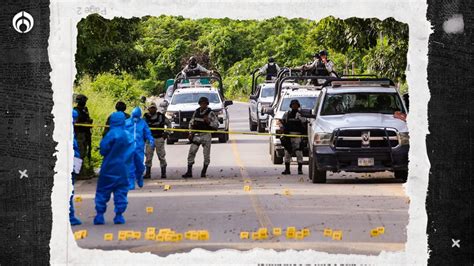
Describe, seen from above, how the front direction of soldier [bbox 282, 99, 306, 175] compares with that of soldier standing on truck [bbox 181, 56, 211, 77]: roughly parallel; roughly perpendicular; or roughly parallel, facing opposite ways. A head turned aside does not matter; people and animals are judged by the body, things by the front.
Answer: roughly parallel

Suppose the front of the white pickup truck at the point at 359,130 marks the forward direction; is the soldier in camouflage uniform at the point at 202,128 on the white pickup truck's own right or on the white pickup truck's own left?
on the white pickup truck's own right

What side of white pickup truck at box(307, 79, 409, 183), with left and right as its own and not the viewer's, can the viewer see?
front

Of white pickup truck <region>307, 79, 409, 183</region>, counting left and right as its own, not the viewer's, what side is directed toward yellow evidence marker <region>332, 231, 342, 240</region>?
front

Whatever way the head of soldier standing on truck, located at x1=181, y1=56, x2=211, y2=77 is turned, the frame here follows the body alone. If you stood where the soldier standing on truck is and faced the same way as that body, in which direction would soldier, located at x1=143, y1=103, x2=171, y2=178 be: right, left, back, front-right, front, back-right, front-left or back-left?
front

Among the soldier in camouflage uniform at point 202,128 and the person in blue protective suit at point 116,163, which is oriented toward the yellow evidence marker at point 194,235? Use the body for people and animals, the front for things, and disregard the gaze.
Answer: the soldier in camouflage uniform

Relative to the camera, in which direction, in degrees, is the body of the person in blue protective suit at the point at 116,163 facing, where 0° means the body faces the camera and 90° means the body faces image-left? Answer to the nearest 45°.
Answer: approximately 180°

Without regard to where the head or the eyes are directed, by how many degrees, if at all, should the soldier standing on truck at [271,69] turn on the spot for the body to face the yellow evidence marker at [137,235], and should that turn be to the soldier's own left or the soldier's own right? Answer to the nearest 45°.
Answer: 0° — they already face it

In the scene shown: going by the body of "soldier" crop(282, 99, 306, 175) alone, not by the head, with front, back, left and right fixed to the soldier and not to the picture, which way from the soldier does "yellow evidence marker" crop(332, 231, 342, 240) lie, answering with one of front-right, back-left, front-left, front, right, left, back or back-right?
front

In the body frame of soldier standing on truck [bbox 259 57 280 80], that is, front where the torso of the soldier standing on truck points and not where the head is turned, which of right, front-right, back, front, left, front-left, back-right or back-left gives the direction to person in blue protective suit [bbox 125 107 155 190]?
front

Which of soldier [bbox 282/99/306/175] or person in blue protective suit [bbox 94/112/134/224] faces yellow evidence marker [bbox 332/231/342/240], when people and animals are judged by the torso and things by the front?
the soldier

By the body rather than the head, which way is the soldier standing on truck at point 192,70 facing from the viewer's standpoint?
toward the camera

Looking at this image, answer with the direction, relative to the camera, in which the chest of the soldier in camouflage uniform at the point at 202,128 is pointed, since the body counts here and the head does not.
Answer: toward the camera

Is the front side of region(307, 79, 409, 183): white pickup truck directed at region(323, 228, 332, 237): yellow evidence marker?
yes

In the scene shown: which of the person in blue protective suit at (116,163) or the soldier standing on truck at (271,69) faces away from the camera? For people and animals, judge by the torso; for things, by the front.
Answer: the person in blue protective suit

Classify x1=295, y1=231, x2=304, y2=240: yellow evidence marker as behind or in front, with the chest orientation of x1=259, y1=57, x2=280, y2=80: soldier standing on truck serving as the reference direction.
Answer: in front

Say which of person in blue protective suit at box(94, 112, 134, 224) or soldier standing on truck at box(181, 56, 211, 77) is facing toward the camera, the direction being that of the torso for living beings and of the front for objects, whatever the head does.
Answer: the soldier standing on truck

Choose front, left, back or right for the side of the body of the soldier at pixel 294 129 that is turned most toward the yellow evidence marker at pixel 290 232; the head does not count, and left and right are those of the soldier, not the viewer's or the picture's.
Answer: front
